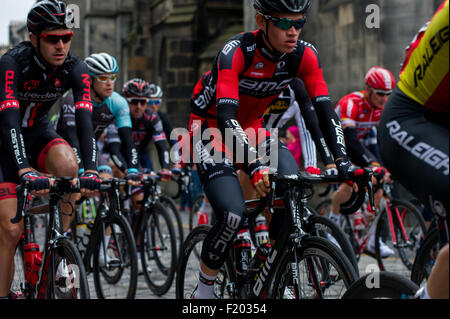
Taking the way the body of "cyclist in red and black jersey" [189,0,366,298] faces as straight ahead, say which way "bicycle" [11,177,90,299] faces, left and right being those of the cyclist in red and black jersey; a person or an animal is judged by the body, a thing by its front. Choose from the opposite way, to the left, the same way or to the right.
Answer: the same way

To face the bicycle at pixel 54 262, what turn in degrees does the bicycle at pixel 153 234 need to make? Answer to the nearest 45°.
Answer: approximately 45° to its right

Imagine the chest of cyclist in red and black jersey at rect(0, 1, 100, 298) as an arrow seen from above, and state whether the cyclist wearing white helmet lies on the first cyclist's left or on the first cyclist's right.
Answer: on the first cyclist's left

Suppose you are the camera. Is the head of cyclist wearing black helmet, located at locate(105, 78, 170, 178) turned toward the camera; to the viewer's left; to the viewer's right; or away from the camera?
toward the camera

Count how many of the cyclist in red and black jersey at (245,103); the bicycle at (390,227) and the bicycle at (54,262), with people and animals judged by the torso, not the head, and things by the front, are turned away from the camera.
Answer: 0

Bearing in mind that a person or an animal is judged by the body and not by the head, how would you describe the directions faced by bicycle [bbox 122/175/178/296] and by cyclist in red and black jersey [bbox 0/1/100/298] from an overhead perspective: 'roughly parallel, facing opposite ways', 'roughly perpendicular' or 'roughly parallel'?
roughly parallel

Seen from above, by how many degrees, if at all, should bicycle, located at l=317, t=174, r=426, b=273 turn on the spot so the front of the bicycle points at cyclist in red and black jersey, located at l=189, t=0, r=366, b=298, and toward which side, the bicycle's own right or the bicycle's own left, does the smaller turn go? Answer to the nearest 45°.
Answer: approximately 45° to the bicycle's own right

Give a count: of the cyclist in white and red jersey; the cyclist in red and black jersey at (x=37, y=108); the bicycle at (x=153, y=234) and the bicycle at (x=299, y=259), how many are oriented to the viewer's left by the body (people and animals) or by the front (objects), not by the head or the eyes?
0

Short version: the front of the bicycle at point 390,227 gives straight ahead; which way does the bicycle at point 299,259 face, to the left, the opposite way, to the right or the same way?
the same way

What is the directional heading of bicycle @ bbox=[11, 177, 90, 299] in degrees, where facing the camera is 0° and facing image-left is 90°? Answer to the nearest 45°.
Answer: approximately 315°

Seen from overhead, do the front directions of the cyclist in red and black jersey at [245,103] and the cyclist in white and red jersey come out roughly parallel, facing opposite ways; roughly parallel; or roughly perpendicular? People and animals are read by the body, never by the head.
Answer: roughly parallel

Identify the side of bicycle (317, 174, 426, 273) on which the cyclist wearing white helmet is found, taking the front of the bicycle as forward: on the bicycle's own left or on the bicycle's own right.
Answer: on the bicycle's own right
